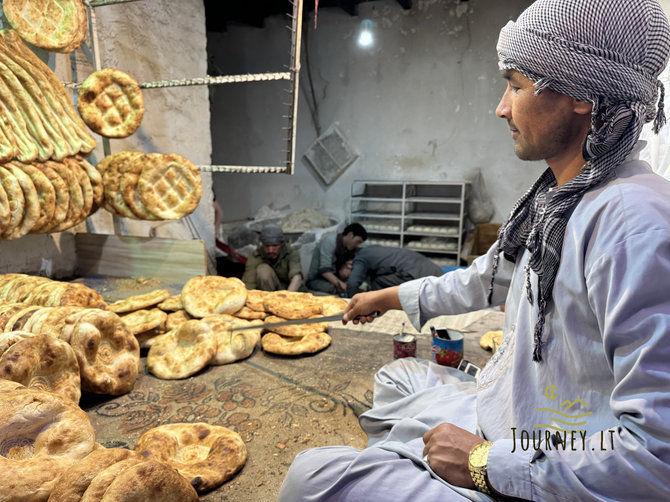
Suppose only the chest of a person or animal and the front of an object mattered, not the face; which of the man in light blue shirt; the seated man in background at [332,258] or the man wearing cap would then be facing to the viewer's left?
the man in light blue shirt

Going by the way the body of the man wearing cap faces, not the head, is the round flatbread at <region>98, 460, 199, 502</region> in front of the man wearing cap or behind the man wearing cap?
in front

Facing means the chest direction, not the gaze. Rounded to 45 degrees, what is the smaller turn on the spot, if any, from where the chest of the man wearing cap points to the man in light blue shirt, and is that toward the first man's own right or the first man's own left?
0° — they already face them

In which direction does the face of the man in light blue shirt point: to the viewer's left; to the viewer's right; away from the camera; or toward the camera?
to the viewer's left

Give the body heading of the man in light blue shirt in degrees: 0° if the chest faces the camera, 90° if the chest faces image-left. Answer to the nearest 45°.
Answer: approximately 90°

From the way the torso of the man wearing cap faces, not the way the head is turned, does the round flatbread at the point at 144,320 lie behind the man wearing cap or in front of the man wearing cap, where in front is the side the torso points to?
in front

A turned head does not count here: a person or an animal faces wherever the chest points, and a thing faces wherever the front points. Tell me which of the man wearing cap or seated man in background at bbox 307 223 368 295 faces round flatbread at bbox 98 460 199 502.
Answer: the man wearing cap

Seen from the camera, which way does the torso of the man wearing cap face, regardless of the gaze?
toward the camera

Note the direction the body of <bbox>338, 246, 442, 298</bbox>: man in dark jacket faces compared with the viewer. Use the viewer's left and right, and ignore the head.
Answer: facing to the left of the viewer

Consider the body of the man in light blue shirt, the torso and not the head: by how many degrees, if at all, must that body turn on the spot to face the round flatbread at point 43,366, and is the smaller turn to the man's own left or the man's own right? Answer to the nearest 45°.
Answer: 0° — they already face it
